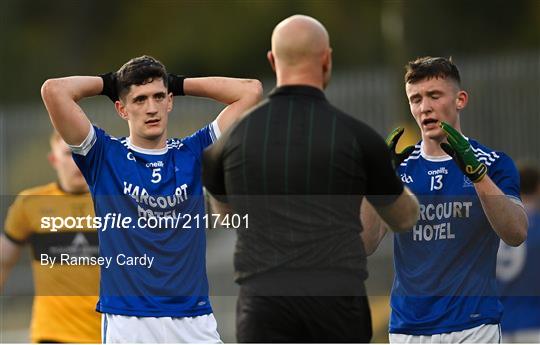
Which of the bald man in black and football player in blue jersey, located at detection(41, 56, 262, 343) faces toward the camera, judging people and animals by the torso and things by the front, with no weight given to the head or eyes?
the football player in blue jersey

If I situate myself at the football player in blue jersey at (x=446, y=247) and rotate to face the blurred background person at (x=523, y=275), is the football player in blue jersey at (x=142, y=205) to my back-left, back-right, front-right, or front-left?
back-left

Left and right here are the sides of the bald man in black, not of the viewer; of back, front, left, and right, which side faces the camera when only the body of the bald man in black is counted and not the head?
back

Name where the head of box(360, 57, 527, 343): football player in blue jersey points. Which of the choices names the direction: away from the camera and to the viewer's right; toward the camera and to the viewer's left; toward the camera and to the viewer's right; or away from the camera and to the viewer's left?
toward the camera and to the viewer's left

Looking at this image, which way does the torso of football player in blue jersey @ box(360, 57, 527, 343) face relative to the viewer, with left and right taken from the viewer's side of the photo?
facing the viewer and to the left of the viewer

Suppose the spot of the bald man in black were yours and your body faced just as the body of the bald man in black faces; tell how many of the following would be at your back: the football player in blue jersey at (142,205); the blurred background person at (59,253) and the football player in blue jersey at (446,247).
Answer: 0

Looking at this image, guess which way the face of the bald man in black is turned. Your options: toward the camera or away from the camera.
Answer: away from the camera

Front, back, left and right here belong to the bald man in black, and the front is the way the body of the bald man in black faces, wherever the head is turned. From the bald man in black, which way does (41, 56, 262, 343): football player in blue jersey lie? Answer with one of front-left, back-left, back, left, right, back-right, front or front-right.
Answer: front-left

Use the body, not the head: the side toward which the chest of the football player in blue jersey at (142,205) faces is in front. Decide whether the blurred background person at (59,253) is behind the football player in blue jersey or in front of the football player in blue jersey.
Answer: behind

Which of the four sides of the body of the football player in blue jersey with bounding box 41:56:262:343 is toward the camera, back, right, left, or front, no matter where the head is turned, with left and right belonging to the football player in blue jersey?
front

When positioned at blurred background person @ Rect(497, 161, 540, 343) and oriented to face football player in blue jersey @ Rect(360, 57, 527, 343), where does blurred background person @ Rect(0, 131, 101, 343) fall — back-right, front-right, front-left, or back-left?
front-right

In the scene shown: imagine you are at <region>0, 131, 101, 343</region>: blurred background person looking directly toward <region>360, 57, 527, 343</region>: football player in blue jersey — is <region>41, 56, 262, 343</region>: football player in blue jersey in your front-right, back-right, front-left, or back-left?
front-right

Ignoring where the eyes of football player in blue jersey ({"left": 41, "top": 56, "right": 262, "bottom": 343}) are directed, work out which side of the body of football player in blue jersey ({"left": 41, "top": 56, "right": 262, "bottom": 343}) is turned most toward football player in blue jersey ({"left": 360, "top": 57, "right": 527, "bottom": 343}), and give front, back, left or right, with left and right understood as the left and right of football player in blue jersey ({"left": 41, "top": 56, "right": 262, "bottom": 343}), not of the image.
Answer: left

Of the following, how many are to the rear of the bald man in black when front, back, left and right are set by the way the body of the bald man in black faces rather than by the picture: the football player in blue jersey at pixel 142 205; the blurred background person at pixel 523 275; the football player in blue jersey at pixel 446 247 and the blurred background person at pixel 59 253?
0
